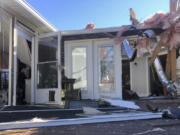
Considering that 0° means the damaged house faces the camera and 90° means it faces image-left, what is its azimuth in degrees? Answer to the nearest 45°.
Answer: approximately 0°
